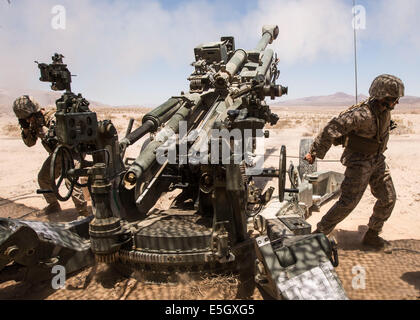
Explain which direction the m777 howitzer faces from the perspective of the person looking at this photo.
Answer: facing away from the viewer and to the right of the viewer

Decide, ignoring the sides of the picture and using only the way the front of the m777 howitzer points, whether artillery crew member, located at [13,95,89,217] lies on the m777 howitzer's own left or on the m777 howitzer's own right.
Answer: on the m777 howitzer's own left
